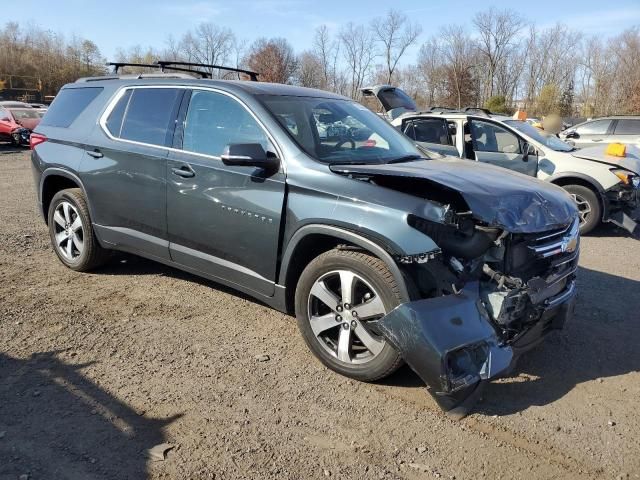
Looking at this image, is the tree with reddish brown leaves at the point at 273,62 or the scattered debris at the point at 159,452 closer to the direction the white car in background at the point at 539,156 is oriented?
the scattered debris

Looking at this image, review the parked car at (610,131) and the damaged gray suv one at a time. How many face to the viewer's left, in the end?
1

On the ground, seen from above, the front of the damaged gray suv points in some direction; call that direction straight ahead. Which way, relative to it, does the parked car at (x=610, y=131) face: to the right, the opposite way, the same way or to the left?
the opposite way

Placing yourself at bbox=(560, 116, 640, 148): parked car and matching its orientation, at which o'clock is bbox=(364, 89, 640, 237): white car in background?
The white car in background is roughly at 9 o'clock from the parked car.

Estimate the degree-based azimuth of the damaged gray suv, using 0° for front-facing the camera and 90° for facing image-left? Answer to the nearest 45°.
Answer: approximately 315°

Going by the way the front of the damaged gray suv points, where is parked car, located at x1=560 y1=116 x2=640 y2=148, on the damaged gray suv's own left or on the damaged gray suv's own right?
on the damaged gray suv's own left

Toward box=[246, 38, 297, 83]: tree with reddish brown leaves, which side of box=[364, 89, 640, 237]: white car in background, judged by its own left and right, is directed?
back

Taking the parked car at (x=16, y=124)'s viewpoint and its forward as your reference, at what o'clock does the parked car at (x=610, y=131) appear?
the parked car at (x=610, y=131) is roughly at 12 o'clock from the parked car at (x=16, y=124).

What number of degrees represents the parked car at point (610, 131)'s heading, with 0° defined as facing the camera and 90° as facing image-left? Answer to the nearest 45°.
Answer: approximately 90°
